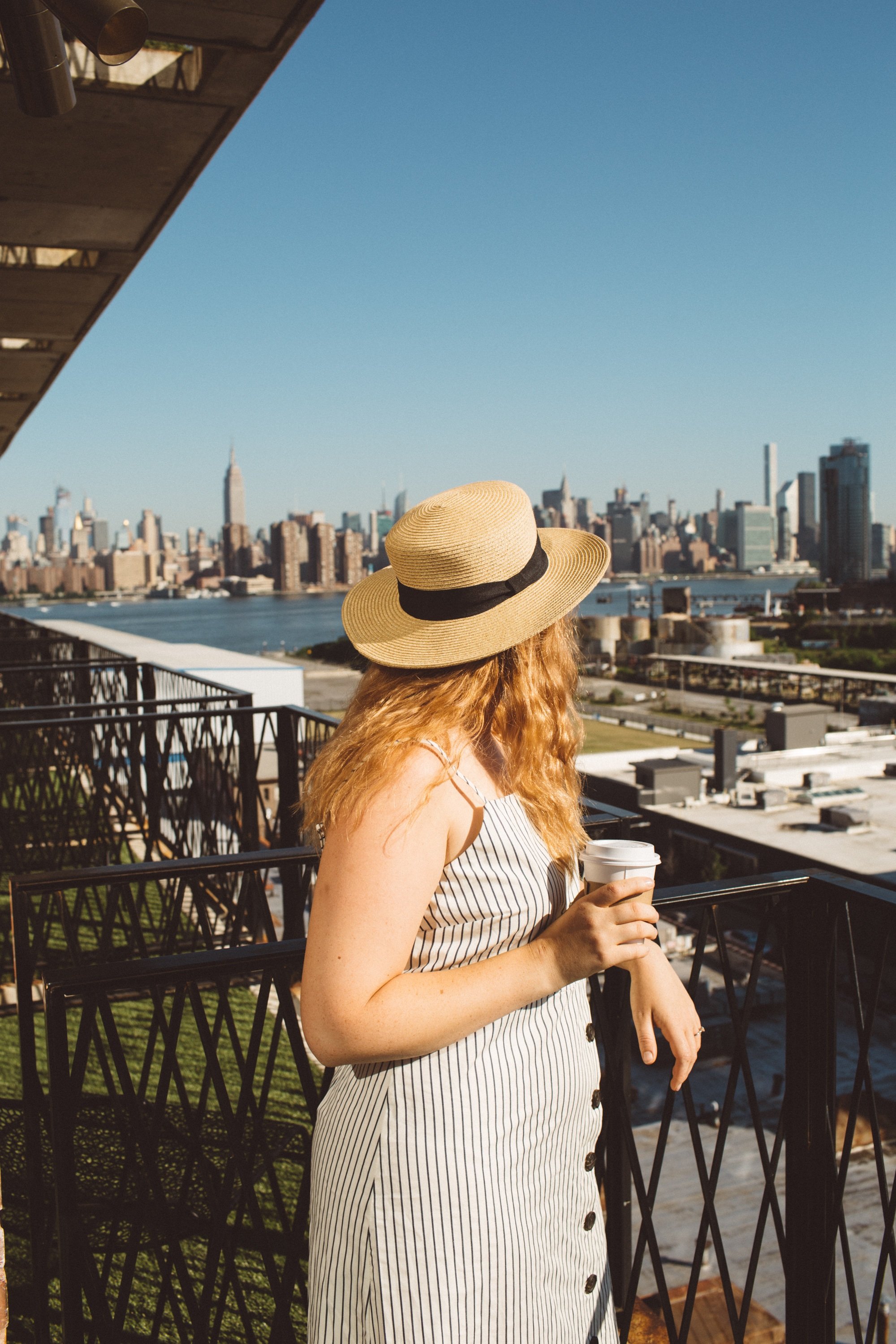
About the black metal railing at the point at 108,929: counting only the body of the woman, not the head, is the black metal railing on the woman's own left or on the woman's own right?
on the woman's own left

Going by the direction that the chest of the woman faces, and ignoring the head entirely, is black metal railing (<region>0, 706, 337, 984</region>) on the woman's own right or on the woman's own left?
on the woman's own left

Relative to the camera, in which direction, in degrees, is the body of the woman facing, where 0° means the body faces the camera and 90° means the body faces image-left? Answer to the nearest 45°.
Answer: approximately 270°

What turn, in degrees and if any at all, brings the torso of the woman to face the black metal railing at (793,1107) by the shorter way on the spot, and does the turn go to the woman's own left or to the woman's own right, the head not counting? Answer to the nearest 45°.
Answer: approximately 45° to the woman's own left

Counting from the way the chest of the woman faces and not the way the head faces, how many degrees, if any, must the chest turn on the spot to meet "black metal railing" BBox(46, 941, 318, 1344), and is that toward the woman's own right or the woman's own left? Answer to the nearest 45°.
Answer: approximately 135° to the woman's own left

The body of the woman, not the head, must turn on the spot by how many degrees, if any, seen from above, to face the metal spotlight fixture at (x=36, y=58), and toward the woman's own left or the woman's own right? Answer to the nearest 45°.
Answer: approximately 135° to the woman's own left

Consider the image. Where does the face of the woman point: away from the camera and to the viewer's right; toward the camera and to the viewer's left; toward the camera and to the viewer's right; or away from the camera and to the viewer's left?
away from the camera and to the viewer's right
